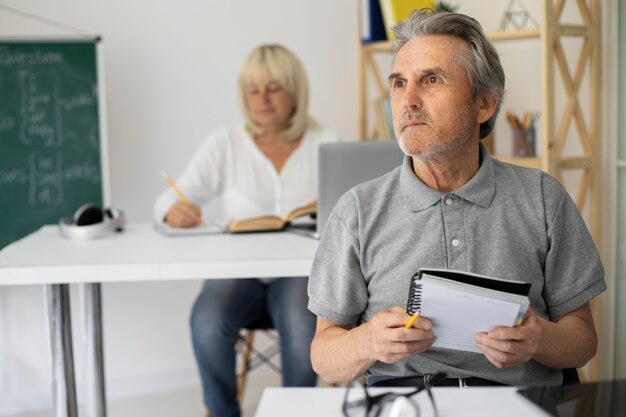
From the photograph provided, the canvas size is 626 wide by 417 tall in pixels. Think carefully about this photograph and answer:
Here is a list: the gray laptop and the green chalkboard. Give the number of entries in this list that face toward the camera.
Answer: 1

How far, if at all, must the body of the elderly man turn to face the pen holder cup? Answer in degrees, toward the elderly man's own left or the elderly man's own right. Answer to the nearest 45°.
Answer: approximately 180°

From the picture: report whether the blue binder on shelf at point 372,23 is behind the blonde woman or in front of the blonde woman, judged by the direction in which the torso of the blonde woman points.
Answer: behind

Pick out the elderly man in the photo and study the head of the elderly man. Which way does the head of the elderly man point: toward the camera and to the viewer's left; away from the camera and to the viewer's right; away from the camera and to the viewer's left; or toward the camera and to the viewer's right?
toward the camera and to the viewer's left

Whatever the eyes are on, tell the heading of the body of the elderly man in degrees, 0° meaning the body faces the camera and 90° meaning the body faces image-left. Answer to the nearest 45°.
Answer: approximately 0°

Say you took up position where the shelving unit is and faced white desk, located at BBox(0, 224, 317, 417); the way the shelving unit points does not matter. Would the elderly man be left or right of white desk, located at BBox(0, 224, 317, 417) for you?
left

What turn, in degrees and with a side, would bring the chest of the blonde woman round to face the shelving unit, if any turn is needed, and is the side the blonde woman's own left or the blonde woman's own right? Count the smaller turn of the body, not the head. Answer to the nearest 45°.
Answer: approximately 90° to the blonde woman's own left

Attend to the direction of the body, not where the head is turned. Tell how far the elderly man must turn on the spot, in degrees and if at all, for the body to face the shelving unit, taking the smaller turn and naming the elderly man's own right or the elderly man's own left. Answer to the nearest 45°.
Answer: approximately 180°
